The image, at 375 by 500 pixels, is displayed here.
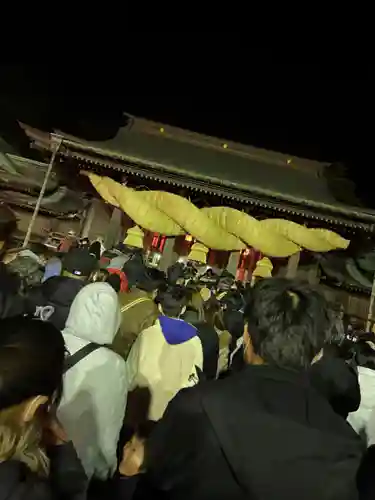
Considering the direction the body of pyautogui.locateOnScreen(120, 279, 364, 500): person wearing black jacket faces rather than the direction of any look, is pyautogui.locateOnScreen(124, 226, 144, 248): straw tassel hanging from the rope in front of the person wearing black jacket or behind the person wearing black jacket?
in front

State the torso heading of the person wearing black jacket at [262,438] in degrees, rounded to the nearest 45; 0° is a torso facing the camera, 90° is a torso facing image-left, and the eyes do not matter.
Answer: approximately 180°

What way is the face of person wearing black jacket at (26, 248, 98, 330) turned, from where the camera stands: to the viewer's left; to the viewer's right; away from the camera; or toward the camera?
away from the camera

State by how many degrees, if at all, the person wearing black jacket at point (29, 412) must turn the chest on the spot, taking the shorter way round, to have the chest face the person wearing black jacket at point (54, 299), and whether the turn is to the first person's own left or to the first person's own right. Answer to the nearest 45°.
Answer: approximately 45° to the first person's own left

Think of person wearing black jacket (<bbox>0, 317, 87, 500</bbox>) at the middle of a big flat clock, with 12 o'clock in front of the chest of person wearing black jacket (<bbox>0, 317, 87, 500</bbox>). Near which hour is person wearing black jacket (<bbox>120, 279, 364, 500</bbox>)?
person wearing black jacket (<bbox>120, 279, 364, 500</bbox>) is roughly at 2 o'clock from person wearing black jacket (<bbox>0, 317, 87, 500</bbox>).

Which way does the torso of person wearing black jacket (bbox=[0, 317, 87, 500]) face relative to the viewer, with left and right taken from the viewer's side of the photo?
facing away from the viewer and to the right of the viewer

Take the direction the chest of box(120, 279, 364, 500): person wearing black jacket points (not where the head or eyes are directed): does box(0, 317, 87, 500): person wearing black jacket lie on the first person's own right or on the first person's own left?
on the first person's own left

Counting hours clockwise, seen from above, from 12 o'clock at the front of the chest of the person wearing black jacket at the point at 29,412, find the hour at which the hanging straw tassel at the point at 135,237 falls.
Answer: The hanging straw tassel is roughly at 11 o'clock from the person wearing black jacket.

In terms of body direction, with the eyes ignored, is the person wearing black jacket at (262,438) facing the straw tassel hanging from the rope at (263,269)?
yes
